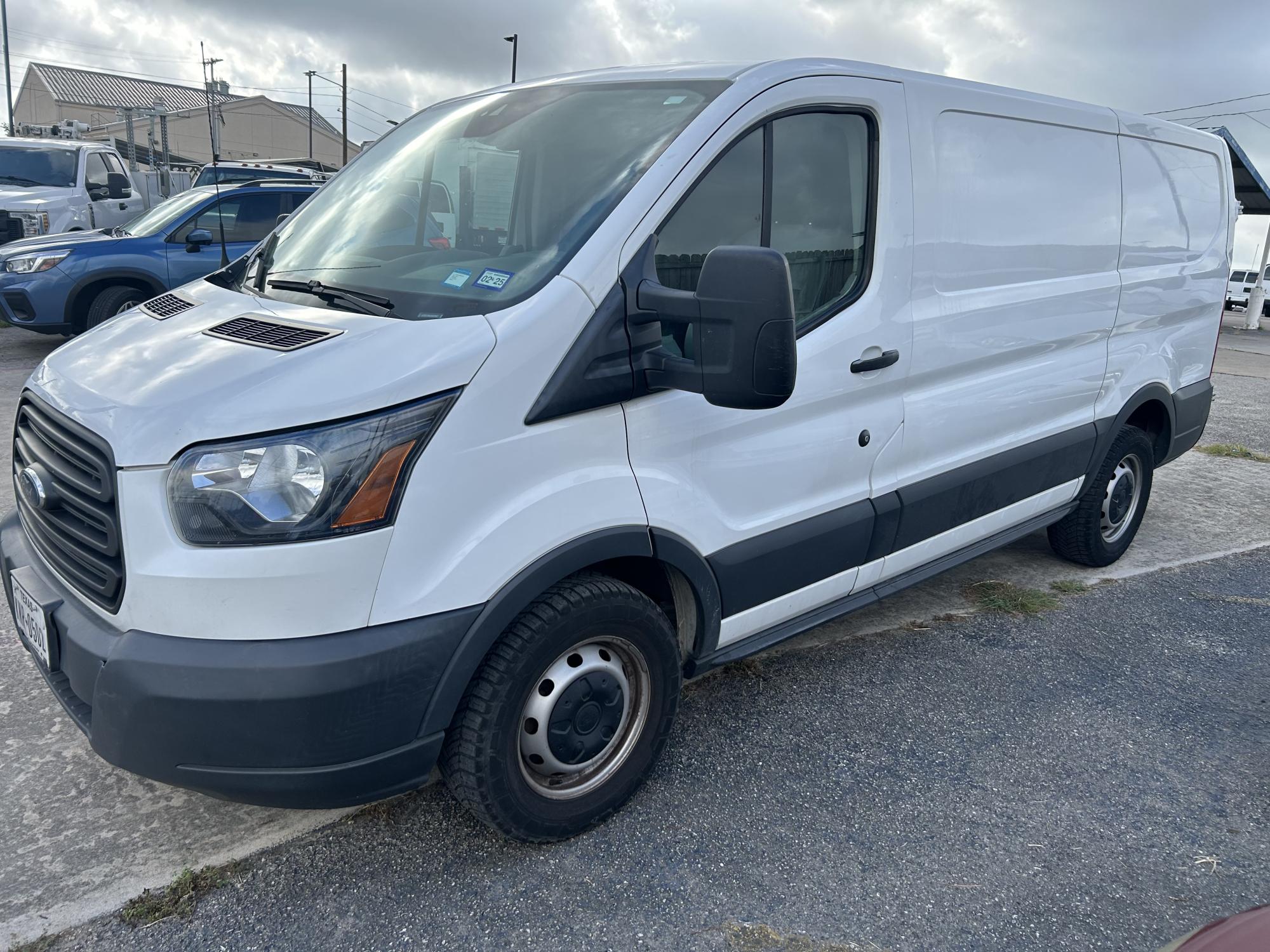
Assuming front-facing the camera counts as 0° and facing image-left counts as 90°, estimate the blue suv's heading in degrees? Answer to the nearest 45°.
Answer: approximately 45°

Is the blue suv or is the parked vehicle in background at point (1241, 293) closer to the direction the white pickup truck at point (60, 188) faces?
the blue suv

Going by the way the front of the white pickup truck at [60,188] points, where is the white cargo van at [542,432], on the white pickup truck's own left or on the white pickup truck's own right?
on the white pickup truck's own left

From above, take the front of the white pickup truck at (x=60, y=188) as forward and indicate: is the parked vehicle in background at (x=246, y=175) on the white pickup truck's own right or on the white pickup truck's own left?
on the white pickup truck's own left

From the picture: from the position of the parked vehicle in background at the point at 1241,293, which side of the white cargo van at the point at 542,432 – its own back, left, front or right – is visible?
back

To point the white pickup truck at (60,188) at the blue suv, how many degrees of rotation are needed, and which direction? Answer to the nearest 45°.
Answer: approximately 45° to its left

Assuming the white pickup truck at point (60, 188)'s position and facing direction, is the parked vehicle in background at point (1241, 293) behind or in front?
behind

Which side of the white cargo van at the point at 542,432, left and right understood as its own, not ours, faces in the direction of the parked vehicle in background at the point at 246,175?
right

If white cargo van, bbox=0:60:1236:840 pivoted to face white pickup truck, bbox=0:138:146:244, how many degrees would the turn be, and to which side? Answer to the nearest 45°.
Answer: approximately 90° to its right
